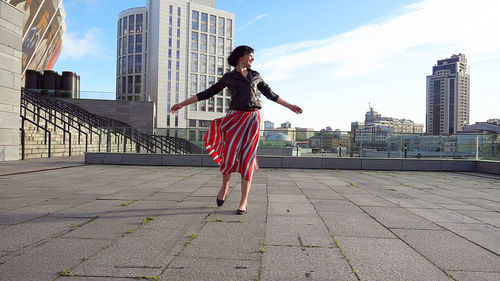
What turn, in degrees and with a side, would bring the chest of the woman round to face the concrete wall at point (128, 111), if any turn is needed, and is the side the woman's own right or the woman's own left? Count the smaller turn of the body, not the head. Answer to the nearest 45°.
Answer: approximately 180°

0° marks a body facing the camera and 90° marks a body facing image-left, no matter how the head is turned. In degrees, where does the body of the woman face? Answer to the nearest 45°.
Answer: approximately 0°

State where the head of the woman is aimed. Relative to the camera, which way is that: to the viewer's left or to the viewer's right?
to the viewer's right

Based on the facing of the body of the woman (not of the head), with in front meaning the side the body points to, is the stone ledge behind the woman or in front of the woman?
behind
